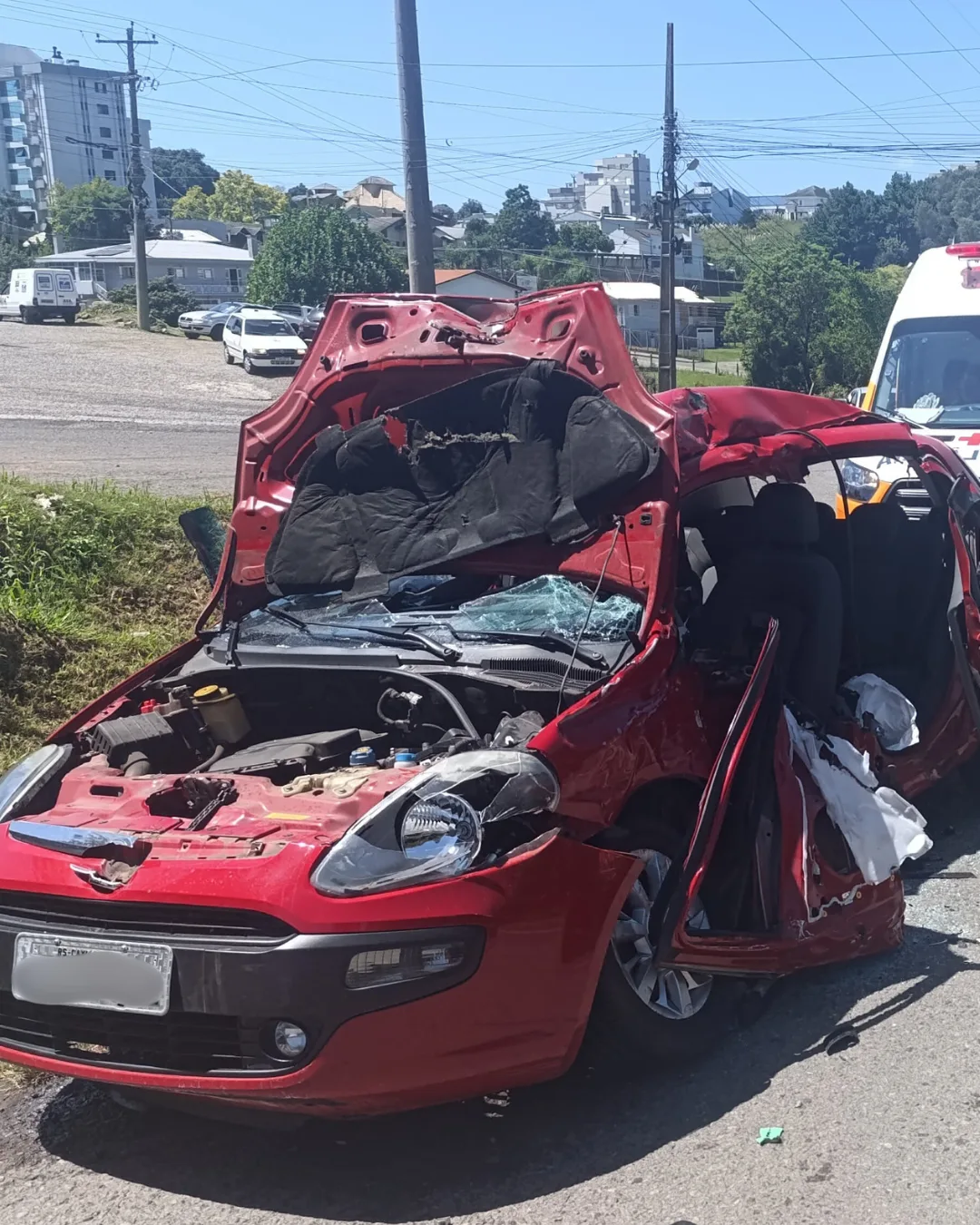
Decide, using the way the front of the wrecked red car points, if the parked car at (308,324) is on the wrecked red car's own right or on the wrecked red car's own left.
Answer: on the wrecked red car's own right

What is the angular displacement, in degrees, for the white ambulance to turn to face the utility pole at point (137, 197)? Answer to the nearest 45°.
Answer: approximately 135° to its right

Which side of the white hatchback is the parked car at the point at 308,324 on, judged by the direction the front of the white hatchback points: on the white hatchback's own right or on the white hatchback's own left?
on the white hatchback's own left

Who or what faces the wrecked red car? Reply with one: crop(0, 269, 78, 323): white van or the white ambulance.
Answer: the white ambulance

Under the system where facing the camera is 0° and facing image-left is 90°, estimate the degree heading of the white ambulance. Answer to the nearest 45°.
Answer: approximately 0°

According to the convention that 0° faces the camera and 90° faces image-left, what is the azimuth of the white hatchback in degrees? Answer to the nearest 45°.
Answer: approximately 315°

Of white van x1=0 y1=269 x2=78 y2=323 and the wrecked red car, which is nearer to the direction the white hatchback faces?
the wrecked red car

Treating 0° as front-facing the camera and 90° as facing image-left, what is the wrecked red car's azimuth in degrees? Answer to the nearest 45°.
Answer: approximately 45°
